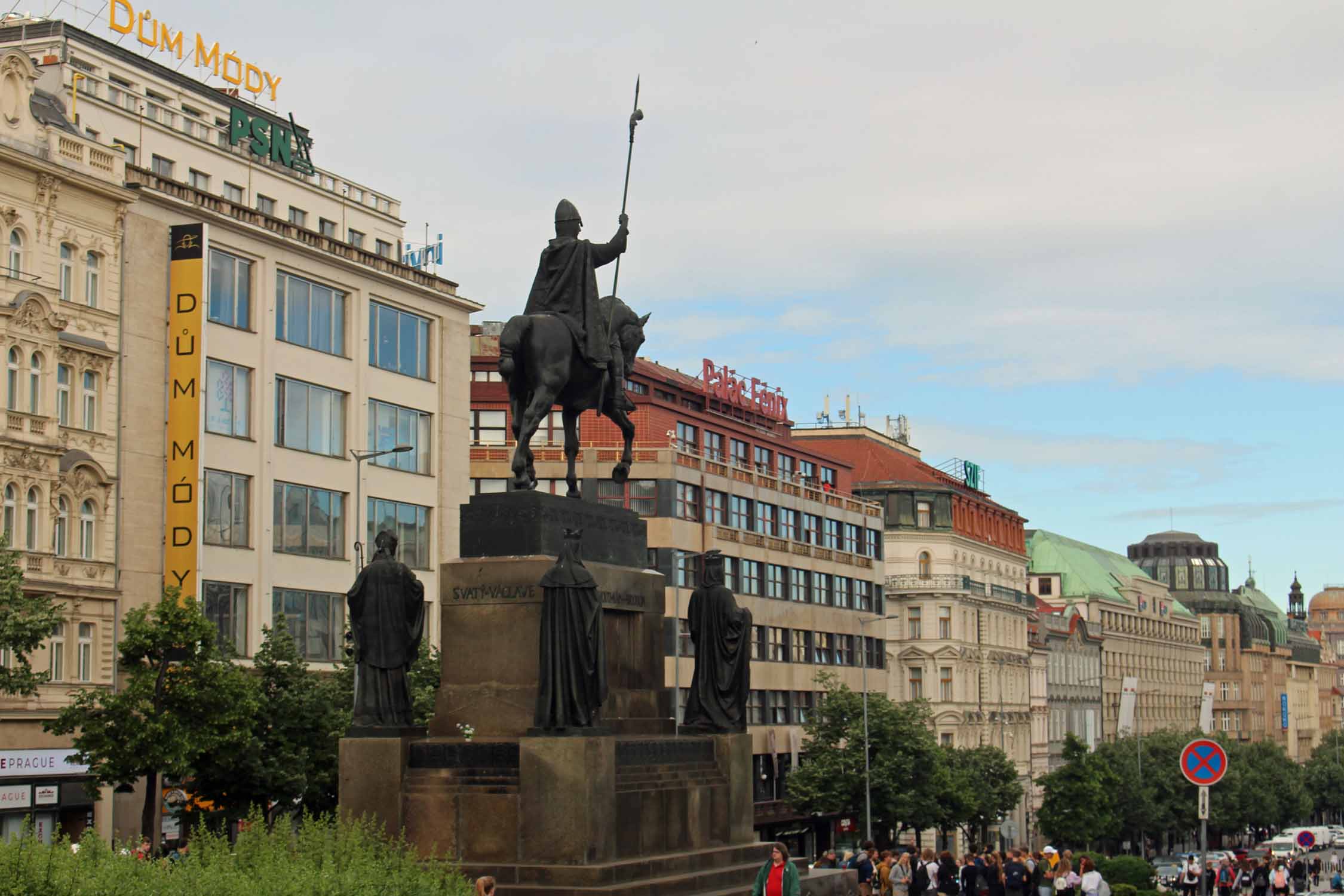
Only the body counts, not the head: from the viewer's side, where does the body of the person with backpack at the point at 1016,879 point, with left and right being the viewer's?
facing away from the viewer

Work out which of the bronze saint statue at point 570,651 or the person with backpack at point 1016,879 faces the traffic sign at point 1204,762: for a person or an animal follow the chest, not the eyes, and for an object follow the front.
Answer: the bronze saint statue

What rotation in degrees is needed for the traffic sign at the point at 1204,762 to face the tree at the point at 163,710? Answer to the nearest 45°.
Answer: approximately 135° to its right

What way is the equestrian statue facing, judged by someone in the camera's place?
facing away from the viewer and to the right of the viewer

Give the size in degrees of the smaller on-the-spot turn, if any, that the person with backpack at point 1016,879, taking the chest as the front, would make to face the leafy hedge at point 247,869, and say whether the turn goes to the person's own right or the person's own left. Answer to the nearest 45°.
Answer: approximately 180°

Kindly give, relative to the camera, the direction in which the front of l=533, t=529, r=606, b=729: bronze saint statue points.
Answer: facing away from the viewer and to the right of the viewer

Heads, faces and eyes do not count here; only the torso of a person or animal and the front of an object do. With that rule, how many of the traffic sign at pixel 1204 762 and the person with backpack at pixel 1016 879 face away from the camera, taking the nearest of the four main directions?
1

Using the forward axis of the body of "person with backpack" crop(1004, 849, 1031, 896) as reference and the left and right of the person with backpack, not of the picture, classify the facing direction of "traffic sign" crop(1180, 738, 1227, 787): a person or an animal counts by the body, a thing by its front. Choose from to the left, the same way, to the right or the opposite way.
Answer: the opposite way

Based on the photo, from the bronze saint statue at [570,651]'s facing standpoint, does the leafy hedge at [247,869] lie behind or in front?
behind
